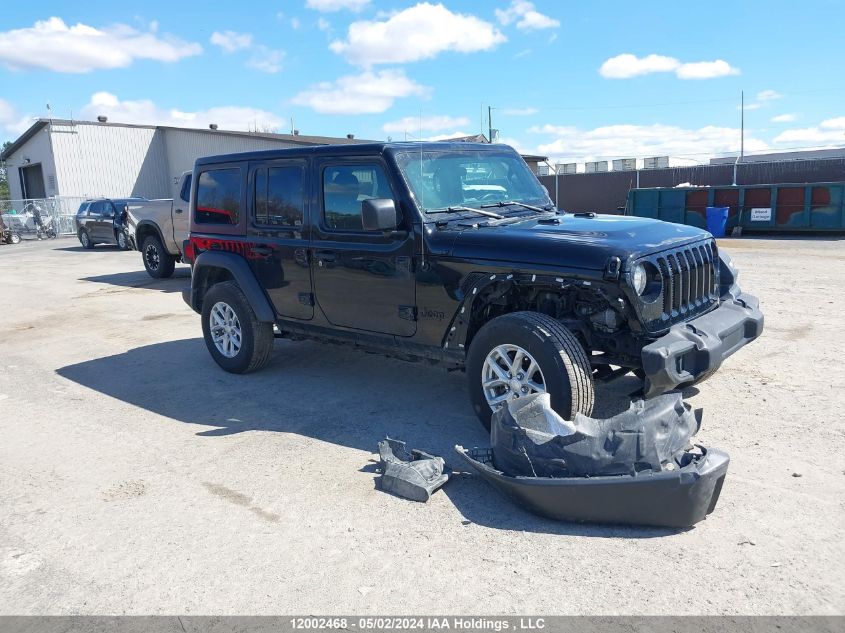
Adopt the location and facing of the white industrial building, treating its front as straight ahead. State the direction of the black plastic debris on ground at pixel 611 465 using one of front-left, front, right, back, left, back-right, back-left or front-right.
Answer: front-left

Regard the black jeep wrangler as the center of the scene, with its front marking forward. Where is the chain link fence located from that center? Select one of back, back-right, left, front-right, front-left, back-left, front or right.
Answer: back

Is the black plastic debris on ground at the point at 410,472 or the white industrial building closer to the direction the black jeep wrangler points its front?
the black plastic debris on ground

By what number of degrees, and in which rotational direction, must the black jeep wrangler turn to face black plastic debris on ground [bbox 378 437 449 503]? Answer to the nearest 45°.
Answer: approximately 45° to its right

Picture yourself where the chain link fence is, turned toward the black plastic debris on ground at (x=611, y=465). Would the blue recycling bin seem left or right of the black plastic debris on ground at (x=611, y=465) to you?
left

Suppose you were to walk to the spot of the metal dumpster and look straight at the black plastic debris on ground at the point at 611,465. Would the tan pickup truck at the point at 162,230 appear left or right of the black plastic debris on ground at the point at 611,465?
right

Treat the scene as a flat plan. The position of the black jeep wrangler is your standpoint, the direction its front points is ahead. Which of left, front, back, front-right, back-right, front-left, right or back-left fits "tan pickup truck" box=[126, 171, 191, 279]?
back

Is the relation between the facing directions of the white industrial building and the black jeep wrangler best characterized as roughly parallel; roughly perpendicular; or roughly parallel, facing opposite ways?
roughly perpendicular

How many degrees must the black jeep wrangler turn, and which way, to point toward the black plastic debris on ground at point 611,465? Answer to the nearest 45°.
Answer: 0° — it already faces it
